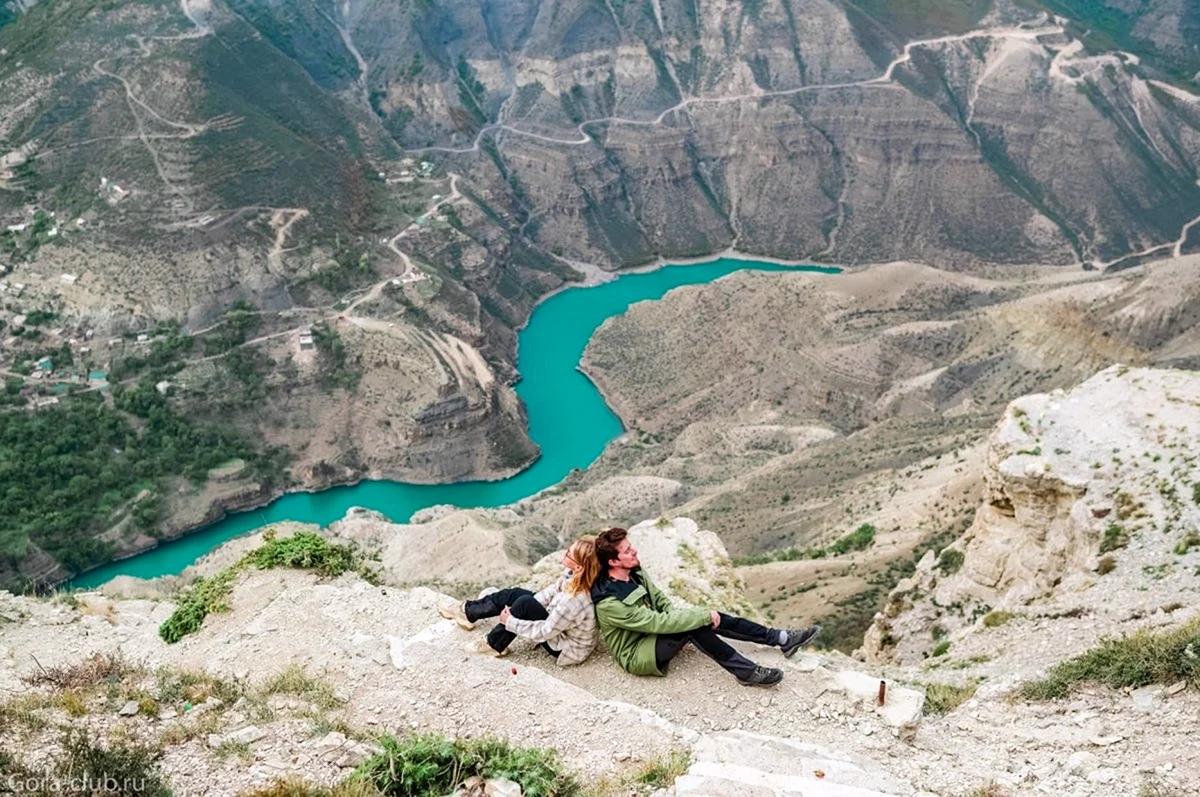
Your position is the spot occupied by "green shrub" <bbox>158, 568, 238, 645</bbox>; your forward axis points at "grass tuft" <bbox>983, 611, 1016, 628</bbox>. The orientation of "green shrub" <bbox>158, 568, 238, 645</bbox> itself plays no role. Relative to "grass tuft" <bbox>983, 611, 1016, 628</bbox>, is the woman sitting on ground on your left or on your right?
right

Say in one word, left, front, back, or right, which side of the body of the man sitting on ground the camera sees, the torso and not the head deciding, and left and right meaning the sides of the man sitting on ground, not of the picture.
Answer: right

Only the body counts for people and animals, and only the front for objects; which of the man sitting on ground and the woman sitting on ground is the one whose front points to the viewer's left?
the woman sitting on ground

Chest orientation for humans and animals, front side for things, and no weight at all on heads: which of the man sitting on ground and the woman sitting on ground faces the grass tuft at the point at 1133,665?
the man sitting on ground

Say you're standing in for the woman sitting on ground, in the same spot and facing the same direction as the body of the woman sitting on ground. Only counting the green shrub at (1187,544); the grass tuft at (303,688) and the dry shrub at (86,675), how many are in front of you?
2

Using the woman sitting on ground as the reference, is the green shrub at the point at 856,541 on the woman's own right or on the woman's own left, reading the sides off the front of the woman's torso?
on the woman's own right

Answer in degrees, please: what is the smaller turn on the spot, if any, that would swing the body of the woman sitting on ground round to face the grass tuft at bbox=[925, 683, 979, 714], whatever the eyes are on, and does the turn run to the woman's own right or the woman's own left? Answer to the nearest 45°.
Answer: approximately 180°

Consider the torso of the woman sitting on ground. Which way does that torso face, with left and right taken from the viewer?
facing to the left of the viewer

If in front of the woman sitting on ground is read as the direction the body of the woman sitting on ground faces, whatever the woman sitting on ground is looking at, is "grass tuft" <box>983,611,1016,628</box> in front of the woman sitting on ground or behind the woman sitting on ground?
behind

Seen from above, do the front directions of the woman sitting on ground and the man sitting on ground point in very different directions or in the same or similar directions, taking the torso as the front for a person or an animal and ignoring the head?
very different directions

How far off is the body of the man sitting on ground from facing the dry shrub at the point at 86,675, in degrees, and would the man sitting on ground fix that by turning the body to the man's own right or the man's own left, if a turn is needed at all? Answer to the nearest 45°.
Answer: approximately 180°
